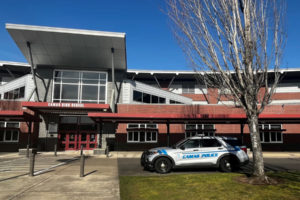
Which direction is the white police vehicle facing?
to the viewer's left
